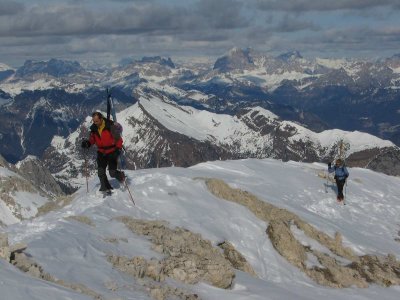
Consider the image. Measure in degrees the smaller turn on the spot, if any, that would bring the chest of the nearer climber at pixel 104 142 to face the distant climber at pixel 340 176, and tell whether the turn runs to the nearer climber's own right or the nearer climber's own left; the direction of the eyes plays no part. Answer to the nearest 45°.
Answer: approximately 180°

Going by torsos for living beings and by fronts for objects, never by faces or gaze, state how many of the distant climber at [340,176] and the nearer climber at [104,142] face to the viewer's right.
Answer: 0

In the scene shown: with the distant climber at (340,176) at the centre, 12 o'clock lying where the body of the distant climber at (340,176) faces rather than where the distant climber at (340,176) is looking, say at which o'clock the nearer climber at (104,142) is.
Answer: the nearer climber at (104,142) is roughly at 1 o'clock from the distant climber at (340,176).

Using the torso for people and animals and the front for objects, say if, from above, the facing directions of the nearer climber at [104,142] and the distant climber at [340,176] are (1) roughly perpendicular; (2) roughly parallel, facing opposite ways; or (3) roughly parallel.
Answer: roughly parallel

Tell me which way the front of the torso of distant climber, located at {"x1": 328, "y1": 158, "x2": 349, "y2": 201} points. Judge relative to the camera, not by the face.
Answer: toward the camera
